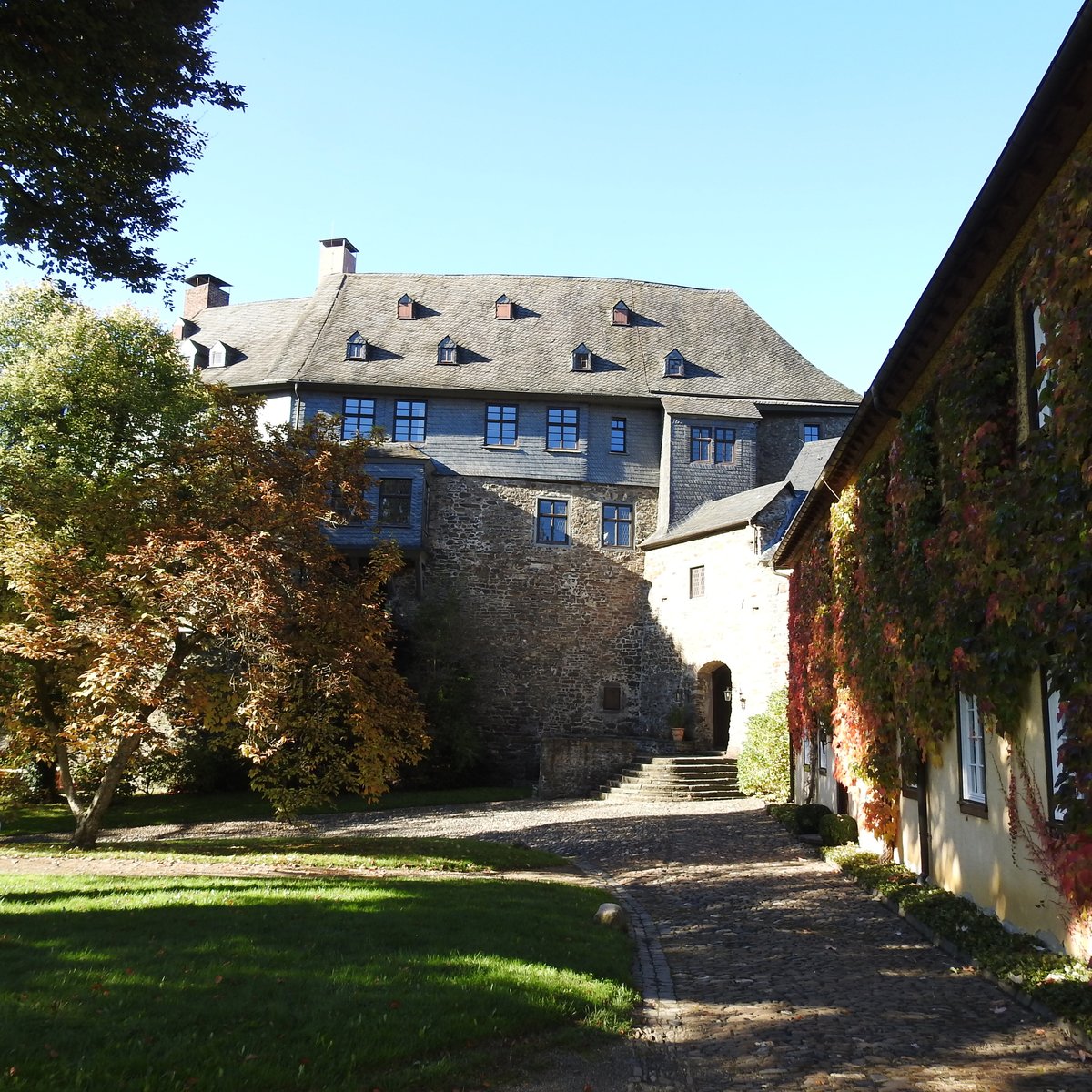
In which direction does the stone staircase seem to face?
toward the camera

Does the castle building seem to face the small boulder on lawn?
yes

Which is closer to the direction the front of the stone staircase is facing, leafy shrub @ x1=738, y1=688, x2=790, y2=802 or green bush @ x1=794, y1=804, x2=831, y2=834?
the green bush

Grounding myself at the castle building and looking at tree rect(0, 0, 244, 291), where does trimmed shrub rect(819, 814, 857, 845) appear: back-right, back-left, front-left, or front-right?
front-left

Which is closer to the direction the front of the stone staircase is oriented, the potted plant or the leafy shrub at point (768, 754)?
the leafy shrub

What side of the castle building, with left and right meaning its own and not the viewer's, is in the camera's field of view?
front

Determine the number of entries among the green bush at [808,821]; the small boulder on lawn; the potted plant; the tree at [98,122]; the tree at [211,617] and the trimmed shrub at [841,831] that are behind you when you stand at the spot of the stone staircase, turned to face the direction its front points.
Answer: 1

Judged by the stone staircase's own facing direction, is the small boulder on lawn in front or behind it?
in front

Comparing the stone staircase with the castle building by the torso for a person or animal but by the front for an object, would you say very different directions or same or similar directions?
same or similar directions

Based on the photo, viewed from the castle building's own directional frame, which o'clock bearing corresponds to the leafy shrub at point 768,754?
The leafy shrub is roughly at 11 o'clock from the castle building.

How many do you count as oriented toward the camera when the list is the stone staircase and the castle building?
2

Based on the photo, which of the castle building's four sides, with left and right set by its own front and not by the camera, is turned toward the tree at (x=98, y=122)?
front
